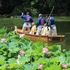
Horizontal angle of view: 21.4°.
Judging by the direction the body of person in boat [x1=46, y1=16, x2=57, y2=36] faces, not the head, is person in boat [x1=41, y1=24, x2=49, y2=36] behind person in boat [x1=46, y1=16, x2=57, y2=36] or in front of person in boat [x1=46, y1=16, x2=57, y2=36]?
in front
